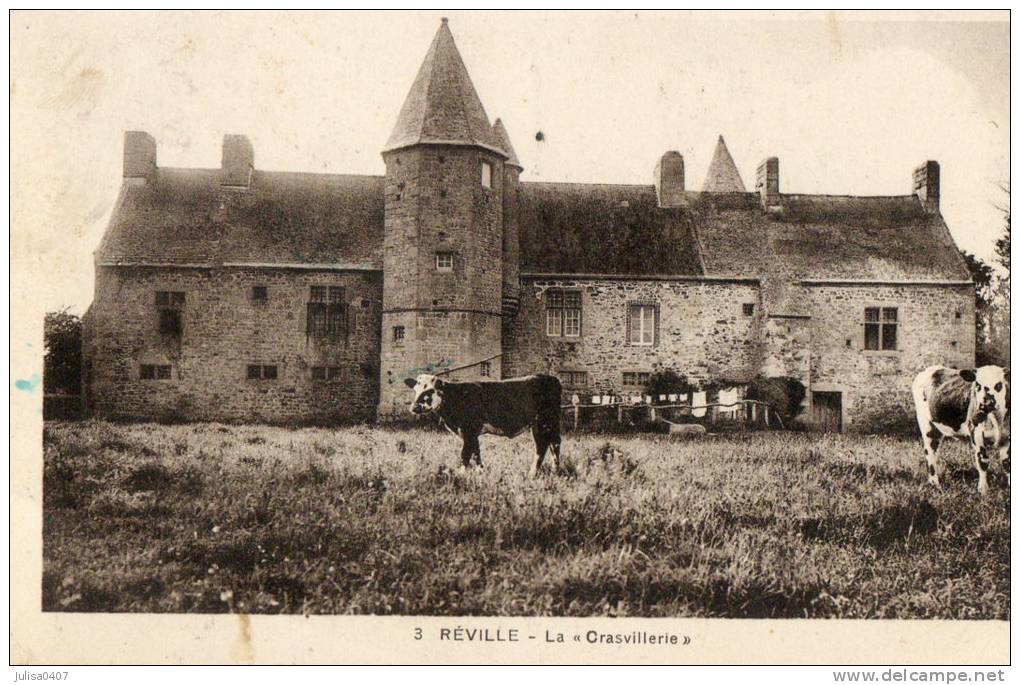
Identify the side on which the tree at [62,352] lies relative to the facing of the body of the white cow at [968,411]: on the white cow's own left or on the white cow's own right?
on the white cow's own right

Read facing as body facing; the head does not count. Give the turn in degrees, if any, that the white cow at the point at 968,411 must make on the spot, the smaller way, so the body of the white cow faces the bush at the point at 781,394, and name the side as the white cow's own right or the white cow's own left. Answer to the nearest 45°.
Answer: approximately 180°

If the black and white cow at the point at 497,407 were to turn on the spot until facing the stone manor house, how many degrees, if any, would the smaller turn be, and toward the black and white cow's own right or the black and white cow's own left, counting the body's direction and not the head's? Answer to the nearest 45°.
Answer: approximately 90° to the black and white cow's own right

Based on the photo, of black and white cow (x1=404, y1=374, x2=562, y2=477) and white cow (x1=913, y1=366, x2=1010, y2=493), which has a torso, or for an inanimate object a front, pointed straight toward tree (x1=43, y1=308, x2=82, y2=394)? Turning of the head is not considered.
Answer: the black and white cow

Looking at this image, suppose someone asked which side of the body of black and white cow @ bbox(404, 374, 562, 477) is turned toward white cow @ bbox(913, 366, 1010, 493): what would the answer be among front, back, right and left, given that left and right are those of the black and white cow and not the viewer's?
back

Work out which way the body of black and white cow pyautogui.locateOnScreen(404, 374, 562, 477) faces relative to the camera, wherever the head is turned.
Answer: to the viewer's left

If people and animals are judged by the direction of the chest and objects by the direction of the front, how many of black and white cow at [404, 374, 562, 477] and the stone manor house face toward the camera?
1

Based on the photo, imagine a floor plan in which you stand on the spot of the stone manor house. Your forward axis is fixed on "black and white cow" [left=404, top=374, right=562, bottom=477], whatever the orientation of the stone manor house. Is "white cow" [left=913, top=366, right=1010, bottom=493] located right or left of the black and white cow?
left

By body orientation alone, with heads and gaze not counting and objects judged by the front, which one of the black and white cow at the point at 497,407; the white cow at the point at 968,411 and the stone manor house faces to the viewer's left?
the black and white cow
